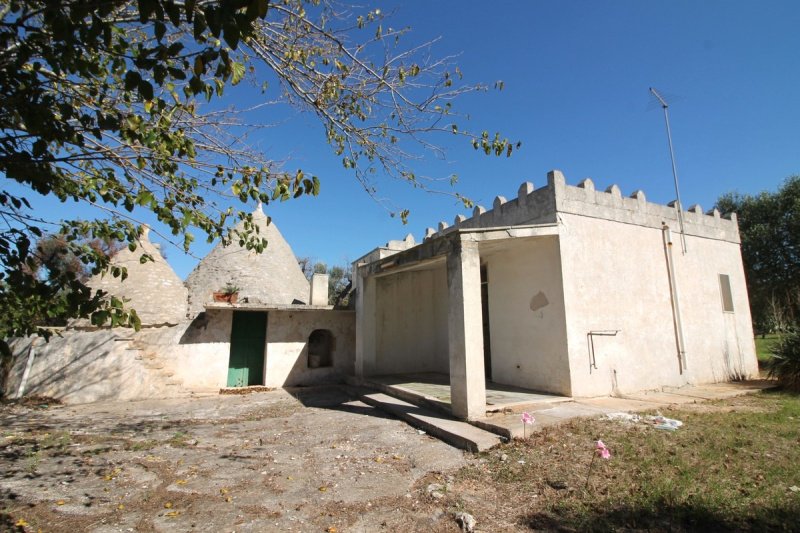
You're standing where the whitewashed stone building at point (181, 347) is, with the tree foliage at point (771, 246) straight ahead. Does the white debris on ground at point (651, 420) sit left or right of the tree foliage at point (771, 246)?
right

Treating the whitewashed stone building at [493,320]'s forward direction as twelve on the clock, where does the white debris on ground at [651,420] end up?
The white debris on ground is roughly at 10 o'clock from the whitewashed stone building.

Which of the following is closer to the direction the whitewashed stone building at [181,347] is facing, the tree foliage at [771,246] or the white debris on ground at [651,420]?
the white debris on ground

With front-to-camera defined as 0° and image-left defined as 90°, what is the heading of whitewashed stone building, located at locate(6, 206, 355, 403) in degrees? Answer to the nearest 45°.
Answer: approximately 0°

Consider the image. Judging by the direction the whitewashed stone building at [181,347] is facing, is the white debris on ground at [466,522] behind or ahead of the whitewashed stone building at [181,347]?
ahead

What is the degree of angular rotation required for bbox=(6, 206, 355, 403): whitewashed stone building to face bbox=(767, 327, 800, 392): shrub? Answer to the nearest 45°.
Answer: approximately 45° to its left

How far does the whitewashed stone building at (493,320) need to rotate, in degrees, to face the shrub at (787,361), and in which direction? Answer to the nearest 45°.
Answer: approximately 135° to its left

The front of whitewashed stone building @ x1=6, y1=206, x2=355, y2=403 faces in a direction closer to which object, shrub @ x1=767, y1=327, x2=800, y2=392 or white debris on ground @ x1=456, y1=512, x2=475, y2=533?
the white debris on ground

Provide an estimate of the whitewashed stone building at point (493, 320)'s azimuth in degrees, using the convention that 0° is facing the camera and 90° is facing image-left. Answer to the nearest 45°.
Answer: approximately 45°

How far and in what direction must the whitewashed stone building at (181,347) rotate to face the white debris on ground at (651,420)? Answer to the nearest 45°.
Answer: approximately 45° to its left

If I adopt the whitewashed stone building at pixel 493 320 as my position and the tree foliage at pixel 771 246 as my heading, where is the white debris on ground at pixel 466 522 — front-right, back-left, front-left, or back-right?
back-right
